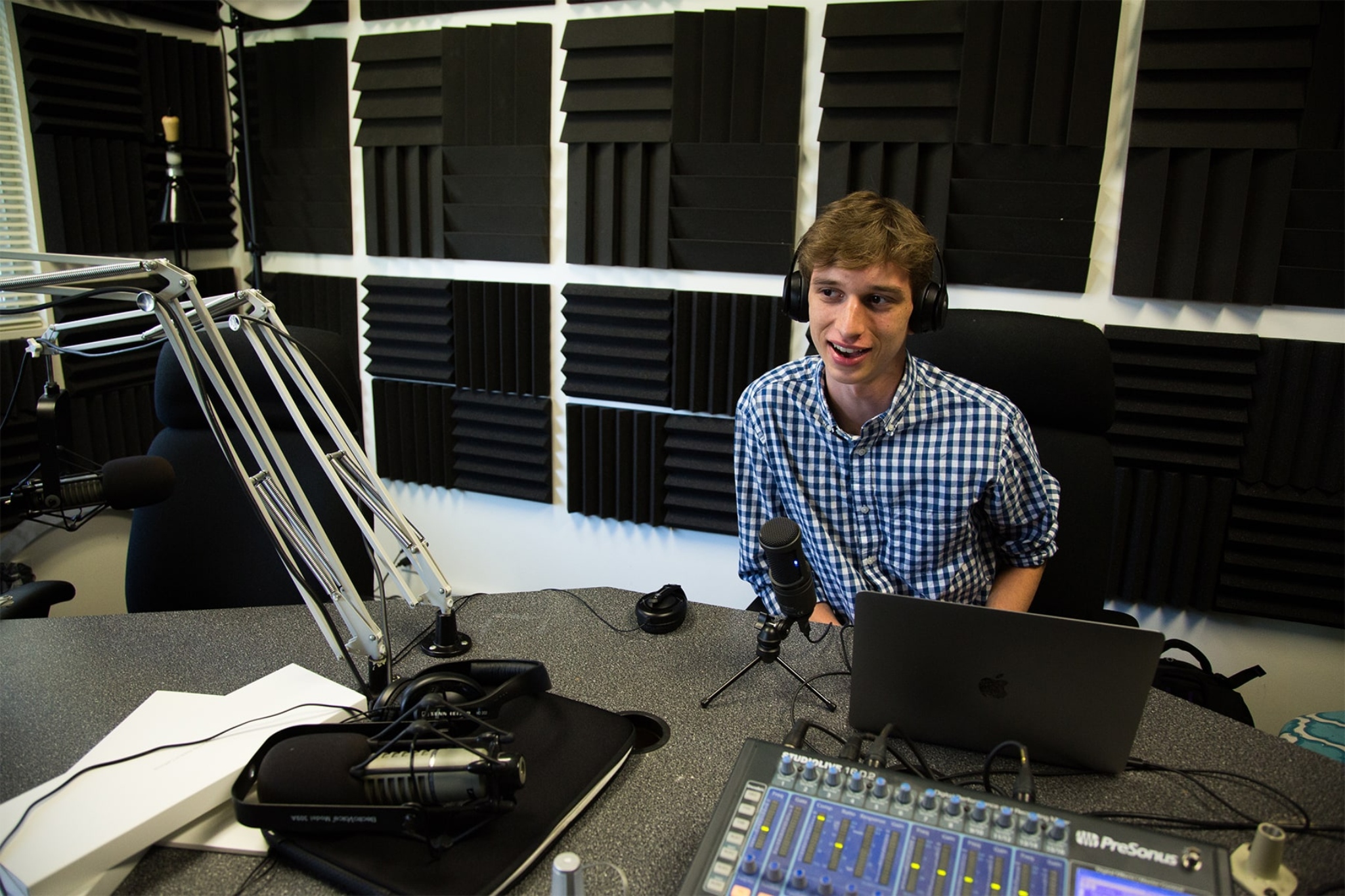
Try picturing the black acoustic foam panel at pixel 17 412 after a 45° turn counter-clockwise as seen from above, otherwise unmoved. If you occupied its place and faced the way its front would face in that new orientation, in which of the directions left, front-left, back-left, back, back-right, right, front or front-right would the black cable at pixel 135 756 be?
right

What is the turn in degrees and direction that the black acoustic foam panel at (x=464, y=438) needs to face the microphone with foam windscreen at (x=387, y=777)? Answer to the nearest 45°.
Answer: approximately 45° to its left

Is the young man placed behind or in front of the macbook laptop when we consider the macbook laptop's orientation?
in front

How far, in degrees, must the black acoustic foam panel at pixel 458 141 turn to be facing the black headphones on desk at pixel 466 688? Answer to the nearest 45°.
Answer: approximately 45° to its left

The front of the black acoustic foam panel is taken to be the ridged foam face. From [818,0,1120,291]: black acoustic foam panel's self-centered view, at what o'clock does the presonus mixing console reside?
The presonus mixing console is roughly at 12 o'clock from the black acoustic foam panel.

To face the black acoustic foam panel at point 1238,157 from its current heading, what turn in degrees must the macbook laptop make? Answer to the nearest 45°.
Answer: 0° — it already faces it

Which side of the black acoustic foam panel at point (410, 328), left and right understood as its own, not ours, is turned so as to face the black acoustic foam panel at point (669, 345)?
left

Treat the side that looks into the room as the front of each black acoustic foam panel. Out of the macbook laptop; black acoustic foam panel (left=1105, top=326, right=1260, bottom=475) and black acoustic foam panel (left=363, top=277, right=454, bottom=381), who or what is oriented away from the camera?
the macbook laptop

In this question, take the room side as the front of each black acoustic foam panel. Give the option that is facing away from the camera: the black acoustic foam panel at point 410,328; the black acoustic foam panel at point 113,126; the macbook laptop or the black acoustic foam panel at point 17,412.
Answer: the macbook laptop

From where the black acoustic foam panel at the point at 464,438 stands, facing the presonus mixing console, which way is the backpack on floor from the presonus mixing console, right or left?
left

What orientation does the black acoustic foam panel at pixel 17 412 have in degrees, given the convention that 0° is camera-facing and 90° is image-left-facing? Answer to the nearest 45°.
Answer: approximately 315°

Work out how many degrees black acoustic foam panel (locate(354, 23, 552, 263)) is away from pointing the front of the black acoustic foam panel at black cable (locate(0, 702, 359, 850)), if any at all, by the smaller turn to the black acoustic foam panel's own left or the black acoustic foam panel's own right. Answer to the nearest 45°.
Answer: approximately 45° to the black acoustic foam panel's own left

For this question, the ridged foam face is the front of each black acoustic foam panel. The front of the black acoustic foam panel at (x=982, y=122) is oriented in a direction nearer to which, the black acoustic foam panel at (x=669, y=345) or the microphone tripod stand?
the microphone tripod stand

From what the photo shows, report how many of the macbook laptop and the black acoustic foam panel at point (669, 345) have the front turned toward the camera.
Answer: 1
